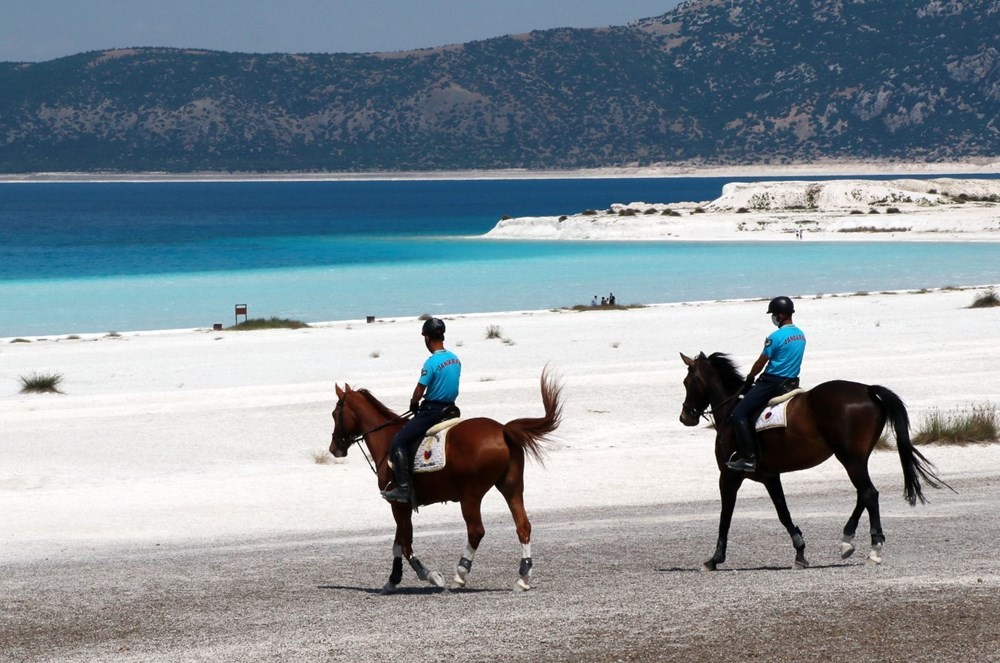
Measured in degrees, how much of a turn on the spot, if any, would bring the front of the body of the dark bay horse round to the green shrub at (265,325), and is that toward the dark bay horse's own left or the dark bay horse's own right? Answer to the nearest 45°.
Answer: approximately 45° to the dark bay horse's own right

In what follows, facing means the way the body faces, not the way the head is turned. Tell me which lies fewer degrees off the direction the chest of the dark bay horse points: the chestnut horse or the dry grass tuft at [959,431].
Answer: the chestnut horse

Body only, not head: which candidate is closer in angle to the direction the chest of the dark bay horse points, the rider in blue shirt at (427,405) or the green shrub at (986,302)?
the rider in blue shirt

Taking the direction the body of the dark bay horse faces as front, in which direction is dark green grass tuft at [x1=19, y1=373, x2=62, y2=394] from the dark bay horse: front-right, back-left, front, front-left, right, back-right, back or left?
front-right

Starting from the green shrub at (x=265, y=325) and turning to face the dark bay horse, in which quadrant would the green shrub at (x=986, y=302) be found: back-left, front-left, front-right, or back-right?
front-left

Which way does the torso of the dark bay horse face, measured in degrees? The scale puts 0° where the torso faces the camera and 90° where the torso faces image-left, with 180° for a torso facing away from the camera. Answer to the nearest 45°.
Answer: approximately 90°

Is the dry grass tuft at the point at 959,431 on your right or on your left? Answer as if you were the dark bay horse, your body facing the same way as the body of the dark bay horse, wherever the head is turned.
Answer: on your right

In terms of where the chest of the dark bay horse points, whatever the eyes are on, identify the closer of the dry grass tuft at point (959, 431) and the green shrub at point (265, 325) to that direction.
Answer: the green shrub

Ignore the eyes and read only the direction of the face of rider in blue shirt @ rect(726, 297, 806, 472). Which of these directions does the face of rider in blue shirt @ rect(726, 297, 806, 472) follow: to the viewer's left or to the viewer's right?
to the viewer's left

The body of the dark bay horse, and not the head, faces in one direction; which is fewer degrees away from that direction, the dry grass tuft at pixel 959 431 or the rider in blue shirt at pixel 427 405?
the rider in blue shirt

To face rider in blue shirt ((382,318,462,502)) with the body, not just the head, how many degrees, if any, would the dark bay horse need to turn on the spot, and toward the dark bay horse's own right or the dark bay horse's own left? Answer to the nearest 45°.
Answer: approximately 45° to the dark bay horse's own left

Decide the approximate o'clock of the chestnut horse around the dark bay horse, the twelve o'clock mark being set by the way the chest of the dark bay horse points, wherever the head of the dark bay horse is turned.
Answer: The chestnut horse is roughly at 11 o'clock from the dark bay horse.

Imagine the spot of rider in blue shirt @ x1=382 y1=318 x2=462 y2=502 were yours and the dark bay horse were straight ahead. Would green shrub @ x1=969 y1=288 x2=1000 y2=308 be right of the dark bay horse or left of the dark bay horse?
left
